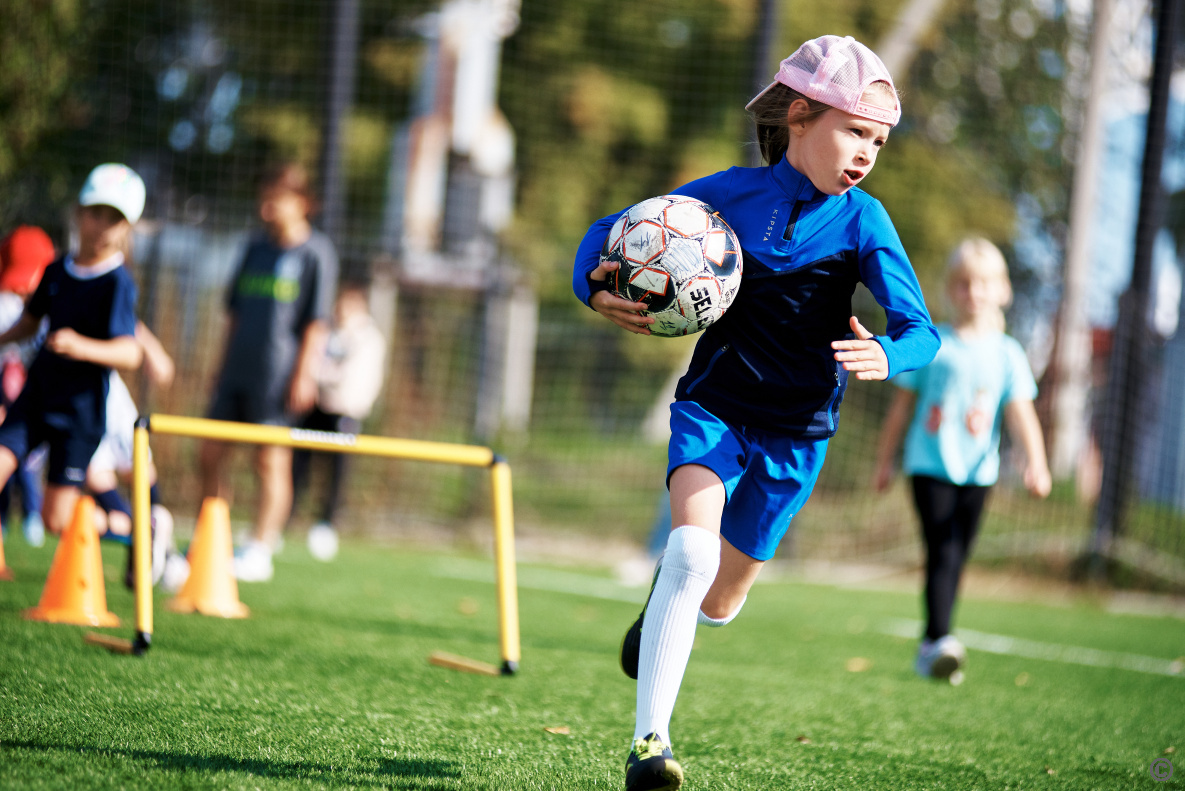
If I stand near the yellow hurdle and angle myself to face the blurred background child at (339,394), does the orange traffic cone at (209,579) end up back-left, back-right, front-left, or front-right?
front-left

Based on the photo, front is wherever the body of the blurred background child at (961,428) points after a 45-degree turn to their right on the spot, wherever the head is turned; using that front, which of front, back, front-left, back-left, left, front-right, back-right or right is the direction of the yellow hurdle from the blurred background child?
front

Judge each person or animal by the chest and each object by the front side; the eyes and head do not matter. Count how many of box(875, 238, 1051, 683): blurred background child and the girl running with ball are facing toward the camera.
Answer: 2

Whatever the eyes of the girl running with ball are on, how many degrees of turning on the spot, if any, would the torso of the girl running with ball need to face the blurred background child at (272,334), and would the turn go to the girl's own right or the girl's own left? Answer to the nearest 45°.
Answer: approximately 135° to the girl's own right

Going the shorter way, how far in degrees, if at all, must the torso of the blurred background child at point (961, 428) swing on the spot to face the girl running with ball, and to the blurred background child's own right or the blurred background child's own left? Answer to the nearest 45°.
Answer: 0° — they already face them

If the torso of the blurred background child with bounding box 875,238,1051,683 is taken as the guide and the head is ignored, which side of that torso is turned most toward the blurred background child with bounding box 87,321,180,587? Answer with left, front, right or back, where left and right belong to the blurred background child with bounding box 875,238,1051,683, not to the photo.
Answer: right

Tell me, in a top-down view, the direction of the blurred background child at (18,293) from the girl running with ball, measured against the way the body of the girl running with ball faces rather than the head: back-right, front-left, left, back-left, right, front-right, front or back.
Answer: back-right

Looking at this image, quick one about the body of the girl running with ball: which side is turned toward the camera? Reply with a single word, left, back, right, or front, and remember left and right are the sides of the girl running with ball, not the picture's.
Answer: front

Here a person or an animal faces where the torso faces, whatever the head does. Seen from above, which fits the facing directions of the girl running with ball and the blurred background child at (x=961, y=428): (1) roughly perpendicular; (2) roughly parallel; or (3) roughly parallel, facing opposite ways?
roughly parallel

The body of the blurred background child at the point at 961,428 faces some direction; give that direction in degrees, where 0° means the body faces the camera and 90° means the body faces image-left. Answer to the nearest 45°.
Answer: approximately 0°
